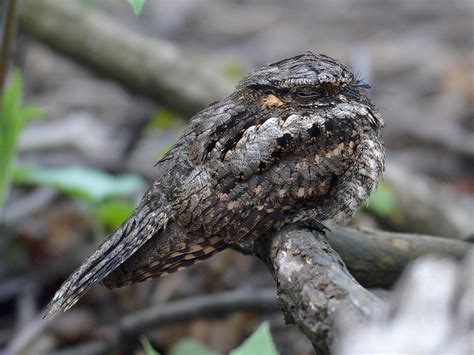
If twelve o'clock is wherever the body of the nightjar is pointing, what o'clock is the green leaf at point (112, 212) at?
The green leaf is roughly at 8 o'clock from the nightjar.

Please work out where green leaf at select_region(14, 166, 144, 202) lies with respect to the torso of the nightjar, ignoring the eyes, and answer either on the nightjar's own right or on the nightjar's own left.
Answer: on the nightjar's own left

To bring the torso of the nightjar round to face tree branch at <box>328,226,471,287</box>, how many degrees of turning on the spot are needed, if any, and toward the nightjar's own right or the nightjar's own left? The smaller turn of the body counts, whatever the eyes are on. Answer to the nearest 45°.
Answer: approximately 45° to the nightjar's own left

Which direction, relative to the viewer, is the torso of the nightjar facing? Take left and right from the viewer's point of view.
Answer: facing to the right of the viewer

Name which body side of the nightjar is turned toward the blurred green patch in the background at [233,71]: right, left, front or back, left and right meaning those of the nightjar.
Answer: left
